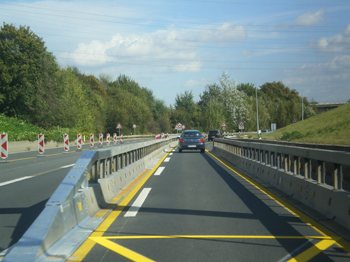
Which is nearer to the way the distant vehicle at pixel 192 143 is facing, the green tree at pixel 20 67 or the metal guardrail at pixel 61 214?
the green tree

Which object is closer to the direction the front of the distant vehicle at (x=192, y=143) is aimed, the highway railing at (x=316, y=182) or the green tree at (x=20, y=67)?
the green tree

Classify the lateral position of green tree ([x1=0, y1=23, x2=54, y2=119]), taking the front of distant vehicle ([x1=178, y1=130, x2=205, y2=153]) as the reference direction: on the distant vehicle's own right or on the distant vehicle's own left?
on the distant vehicle's own left

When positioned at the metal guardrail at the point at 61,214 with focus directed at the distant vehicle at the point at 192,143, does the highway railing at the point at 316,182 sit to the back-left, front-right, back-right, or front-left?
front-right

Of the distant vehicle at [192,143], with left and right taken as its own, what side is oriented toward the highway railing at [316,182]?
back

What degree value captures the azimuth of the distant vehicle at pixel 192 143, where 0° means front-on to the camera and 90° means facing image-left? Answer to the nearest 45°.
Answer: approximately 180°

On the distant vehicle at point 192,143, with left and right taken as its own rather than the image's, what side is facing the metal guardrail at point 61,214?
back
